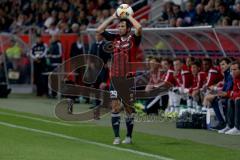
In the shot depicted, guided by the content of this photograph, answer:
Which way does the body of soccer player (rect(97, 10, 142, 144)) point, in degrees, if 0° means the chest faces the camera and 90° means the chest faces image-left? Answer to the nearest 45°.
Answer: approximately 45°

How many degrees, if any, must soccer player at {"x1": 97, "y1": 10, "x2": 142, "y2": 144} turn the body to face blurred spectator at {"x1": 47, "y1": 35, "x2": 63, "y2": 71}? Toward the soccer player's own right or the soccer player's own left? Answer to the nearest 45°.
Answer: approximately 135° to the soccer player's own right

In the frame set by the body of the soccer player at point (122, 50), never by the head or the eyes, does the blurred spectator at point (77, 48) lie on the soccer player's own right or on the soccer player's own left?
on the soccer player's own right

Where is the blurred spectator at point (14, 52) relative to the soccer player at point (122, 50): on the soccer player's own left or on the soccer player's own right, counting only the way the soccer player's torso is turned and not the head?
on the soccer player's own right

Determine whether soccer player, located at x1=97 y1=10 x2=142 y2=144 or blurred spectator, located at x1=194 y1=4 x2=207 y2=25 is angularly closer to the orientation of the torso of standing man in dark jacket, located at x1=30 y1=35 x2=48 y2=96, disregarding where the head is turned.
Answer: the soccer player

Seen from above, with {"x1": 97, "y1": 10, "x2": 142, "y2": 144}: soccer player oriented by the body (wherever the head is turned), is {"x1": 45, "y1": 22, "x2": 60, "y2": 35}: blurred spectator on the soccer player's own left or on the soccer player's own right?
on the soccer player's own right

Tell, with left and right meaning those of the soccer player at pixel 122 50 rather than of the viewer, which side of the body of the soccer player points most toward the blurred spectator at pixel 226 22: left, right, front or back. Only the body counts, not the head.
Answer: back

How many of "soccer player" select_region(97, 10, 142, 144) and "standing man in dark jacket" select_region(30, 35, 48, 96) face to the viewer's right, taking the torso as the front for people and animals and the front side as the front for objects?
0
